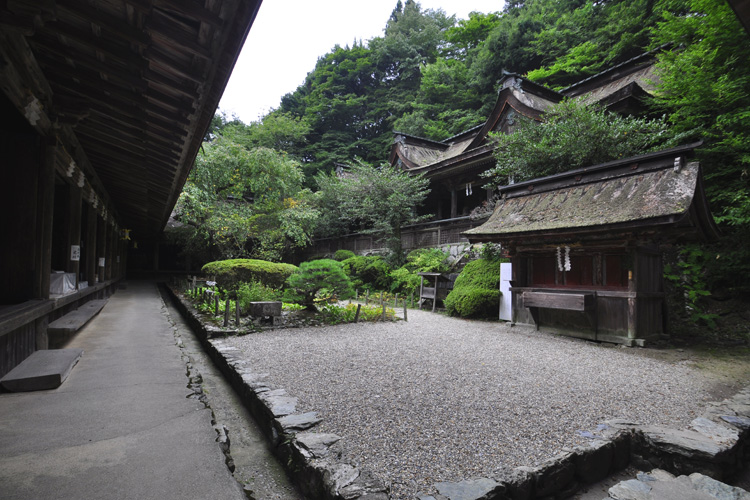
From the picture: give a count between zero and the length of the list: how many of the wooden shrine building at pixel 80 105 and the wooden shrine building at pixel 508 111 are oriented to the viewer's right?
1

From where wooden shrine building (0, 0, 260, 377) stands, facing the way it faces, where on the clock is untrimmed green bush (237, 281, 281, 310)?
The untrimmed green bush is roughly at 10 o'clock from the wooden shrine building.

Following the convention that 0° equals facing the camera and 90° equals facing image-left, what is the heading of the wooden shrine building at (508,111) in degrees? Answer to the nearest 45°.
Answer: approximately 45°

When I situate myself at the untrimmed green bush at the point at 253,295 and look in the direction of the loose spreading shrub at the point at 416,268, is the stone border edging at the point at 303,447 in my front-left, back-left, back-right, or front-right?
back-right

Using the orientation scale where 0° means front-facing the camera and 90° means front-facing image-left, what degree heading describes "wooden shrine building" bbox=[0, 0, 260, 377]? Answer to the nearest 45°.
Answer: approximately 270°

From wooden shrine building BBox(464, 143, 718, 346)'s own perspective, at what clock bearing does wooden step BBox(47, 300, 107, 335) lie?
The wooden step is roughly at 12 o'clock from the wooden shrine building.

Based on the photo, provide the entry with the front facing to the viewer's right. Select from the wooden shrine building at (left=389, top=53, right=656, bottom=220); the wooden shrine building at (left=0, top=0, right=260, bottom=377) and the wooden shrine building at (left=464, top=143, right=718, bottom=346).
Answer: the wooden shrine building at (left=0, top=0, right=260, bottom=377)
